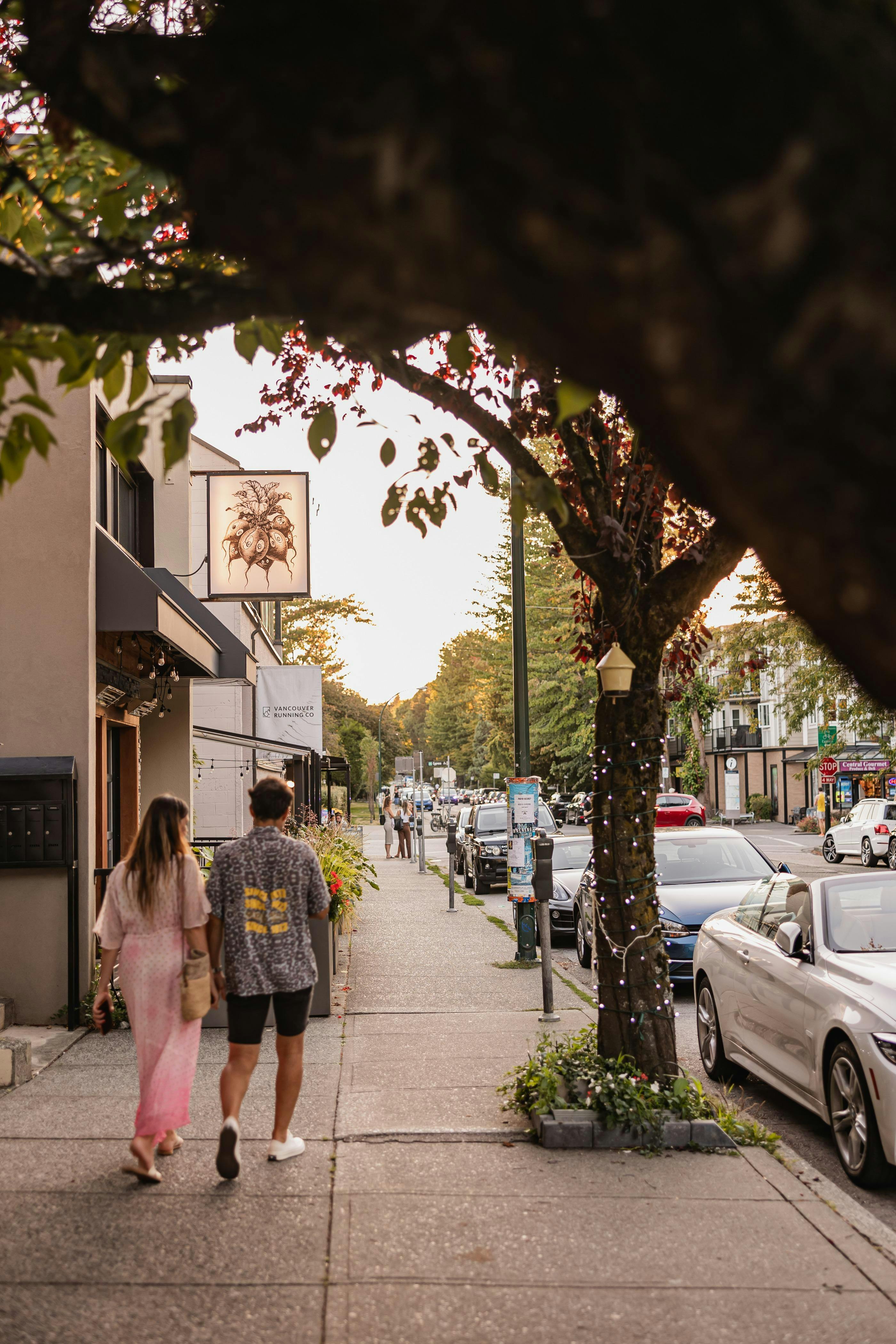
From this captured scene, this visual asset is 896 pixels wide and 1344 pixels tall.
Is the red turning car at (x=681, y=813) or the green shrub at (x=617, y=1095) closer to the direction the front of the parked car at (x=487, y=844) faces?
the green shrub

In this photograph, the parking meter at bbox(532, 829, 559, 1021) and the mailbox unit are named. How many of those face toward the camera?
1

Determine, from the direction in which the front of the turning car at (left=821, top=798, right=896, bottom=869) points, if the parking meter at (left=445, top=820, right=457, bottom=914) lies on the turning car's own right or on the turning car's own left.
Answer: on the turning car's own left

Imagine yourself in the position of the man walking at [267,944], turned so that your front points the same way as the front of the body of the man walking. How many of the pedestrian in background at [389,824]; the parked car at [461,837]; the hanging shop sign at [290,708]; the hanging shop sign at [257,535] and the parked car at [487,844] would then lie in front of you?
5

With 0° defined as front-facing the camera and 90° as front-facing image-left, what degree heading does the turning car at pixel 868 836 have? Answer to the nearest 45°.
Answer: approximately 135°

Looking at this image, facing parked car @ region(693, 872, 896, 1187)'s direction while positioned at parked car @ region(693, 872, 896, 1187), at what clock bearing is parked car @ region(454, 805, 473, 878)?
parked car @ region(454, 805, 473, 878) is roughly at 7 o'clock from parked car @ region(693, 872, 896, 1187).

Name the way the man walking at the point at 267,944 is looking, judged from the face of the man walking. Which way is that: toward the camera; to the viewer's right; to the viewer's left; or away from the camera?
away from the camera

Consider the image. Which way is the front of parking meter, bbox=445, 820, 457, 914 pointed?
to the viewer's left

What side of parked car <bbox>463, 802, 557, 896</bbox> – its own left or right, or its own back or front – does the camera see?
front

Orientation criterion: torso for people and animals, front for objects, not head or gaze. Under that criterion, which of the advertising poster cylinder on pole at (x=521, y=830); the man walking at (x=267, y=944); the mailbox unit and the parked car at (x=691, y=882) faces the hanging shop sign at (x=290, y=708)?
the man walking
